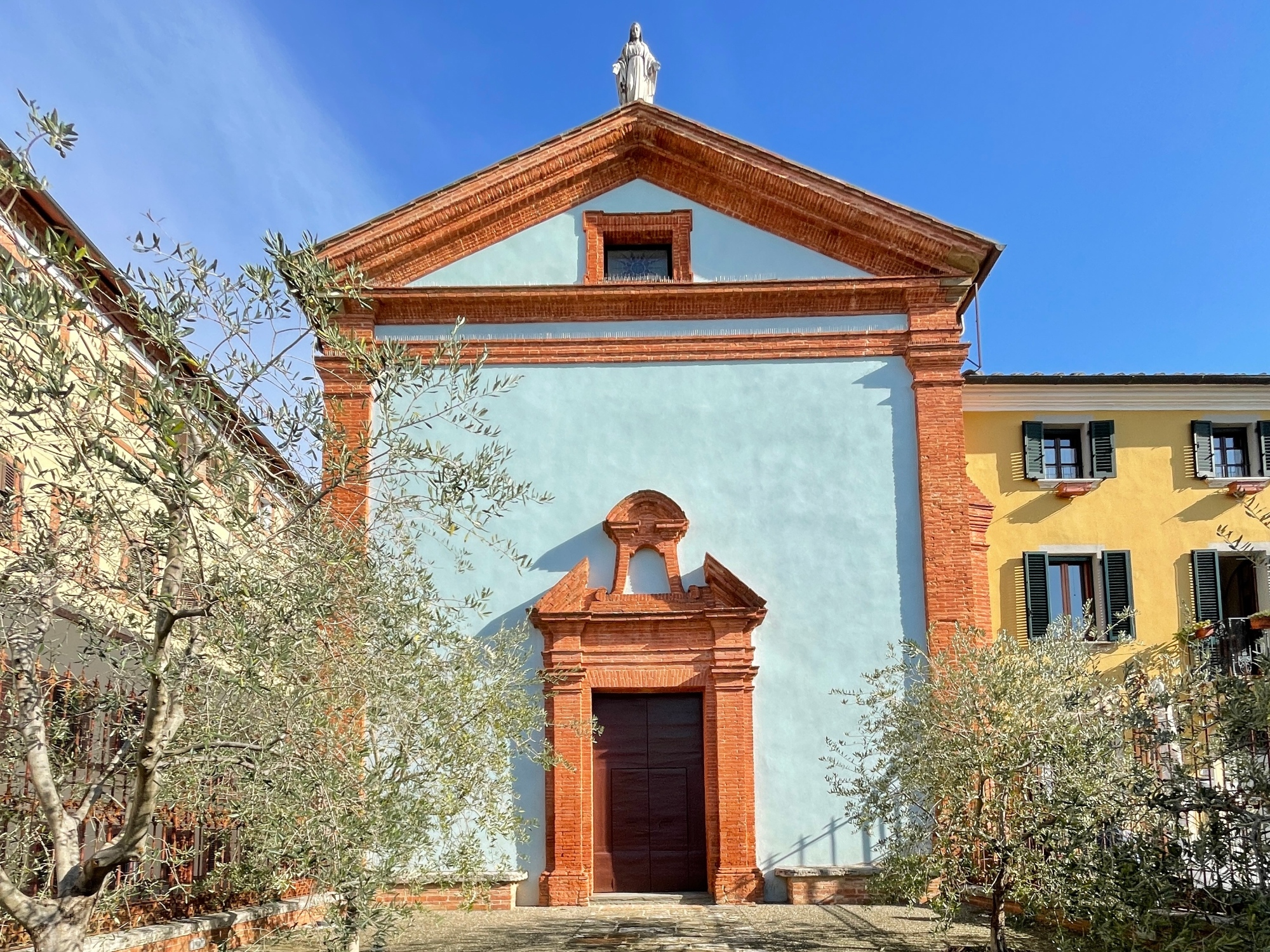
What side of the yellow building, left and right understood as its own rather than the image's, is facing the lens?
front

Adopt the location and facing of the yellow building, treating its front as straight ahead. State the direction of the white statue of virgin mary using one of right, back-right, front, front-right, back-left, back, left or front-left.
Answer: front-right

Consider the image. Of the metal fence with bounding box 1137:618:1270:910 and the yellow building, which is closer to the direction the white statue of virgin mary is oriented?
the metal fence

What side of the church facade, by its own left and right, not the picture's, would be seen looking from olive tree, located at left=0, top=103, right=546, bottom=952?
front

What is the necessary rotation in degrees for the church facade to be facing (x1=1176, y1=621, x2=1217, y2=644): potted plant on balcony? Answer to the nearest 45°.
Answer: approximately 135° to its left

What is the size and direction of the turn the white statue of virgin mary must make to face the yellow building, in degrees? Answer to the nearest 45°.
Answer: approximately 135° to its left

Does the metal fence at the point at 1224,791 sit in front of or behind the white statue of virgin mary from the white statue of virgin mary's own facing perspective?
in front

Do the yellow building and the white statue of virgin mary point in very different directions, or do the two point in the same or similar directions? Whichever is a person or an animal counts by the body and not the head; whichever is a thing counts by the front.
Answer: same or similar directions

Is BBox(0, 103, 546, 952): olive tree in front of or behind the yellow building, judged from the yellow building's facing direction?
in front

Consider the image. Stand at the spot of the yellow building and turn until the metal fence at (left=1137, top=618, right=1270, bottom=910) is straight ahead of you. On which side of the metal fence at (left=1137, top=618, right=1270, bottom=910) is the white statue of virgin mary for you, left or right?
right
